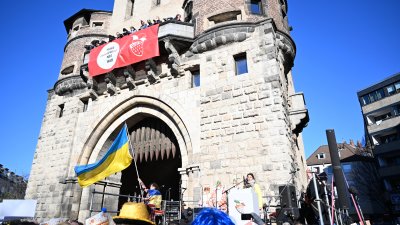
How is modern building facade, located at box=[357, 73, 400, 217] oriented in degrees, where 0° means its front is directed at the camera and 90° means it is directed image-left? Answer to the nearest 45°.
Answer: approximately 45°

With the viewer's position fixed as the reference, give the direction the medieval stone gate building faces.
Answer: facing the viewer and to the left of the viewer

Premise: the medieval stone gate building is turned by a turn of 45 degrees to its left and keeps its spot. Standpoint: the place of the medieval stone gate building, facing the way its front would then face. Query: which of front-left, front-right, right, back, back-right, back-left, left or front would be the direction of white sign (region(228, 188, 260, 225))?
front

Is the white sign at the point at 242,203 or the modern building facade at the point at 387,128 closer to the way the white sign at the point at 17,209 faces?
the white sign

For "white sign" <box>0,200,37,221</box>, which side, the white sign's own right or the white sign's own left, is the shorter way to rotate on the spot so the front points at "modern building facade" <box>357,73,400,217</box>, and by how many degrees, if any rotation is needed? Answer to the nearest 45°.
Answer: approximately 90° to the white sign's own left

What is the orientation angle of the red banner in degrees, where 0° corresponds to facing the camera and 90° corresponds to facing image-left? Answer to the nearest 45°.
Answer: approximately 45°

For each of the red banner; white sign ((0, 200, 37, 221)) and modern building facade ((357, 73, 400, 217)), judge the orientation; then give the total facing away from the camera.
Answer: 0
